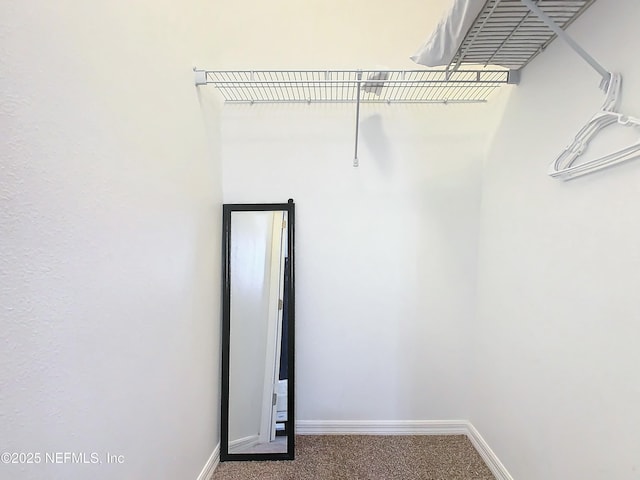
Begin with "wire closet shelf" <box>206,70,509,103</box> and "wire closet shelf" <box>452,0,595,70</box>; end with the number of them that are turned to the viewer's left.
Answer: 1

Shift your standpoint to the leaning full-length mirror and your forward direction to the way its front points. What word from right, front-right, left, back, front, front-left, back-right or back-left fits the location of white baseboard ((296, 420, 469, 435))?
left

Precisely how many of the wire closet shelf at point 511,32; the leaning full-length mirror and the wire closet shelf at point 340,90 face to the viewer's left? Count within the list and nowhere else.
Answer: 1

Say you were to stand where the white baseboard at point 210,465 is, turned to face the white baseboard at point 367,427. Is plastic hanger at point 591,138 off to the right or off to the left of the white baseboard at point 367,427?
right

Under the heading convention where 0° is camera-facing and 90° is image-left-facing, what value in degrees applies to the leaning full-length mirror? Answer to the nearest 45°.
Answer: approximately 0°

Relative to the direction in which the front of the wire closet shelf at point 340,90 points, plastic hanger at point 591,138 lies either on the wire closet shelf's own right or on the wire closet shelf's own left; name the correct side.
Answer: on the wire closet shelf's own left

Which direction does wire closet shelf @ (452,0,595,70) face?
to the viewer's left
